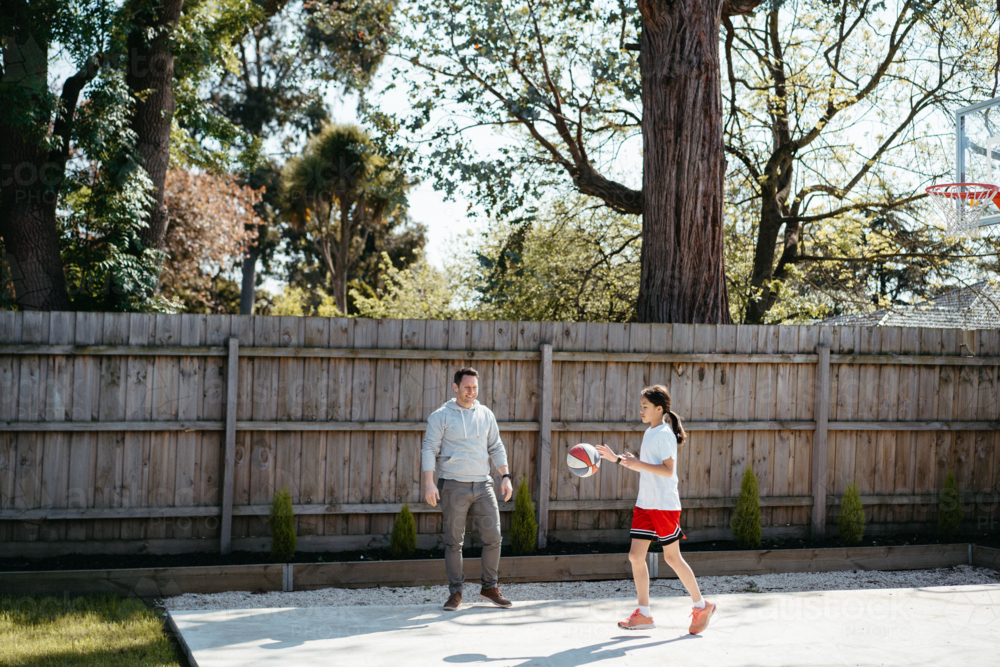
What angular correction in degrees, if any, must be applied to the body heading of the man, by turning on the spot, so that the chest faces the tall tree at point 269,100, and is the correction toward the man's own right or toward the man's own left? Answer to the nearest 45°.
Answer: approximately 135° to the man's own left

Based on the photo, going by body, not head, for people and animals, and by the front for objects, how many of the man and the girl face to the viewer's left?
1

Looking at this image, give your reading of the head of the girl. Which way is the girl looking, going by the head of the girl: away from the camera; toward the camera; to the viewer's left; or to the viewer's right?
to the viewer's left

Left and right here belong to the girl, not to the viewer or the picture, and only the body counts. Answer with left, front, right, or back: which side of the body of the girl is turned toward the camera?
left

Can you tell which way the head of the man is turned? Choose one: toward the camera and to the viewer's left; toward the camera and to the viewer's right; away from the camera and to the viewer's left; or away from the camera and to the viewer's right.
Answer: toward the camera and to the viewer's right

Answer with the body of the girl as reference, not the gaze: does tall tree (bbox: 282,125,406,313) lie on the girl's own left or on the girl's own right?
on the girl's own right

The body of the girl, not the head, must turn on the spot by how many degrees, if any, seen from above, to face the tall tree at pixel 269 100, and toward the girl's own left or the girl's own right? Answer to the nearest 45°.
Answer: approximately 45° to the girl's own right

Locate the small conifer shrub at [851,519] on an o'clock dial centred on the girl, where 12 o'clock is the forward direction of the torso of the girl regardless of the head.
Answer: The small conifer shrub is roughly at 4 o'clock from the girl.

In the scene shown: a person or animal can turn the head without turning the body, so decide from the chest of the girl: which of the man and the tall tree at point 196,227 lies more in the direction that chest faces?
the man

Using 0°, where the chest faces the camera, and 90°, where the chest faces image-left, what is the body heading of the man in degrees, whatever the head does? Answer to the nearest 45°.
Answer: approximately 315°

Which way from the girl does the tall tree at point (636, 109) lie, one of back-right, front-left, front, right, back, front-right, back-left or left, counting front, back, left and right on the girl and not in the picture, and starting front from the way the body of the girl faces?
right
